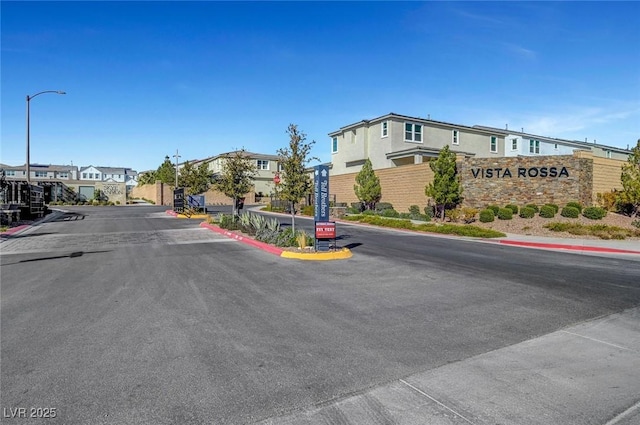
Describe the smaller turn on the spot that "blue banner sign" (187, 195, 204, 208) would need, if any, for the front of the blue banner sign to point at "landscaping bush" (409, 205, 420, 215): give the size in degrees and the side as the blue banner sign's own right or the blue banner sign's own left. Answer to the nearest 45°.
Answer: approximately 45° to the blue banner sign's own left

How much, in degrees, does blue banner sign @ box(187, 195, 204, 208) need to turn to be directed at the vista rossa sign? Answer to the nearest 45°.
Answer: approximately 45° to its left

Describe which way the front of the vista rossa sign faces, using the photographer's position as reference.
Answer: facing the viewer

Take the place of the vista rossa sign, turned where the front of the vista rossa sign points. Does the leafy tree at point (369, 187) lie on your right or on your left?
on your right

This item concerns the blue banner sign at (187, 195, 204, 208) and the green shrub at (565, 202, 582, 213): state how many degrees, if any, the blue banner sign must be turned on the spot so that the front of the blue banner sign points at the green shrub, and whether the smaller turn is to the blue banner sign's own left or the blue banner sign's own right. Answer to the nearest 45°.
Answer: approximately 45° to the blue banner sign's own left

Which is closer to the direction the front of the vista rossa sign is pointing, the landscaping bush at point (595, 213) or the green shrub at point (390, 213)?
the landscaping bush

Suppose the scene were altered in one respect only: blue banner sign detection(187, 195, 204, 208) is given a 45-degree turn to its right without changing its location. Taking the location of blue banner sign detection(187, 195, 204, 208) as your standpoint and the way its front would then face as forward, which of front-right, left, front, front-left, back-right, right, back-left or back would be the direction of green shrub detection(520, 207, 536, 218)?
left

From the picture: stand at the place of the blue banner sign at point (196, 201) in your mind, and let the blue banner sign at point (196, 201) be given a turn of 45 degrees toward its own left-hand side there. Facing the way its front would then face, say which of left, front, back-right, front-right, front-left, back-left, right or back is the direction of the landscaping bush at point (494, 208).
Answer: front

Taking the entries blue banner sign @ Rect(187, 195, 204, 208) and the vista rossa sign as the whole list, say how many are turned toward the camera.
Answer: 2

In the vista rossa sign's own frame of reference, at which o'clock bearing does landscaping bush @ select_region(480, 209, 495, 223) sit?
The landscaping bush is roughly at 1 o'clock from the vista rossa sign.

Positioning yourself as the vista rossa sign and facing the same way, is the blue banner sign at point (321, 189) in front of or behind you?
in front

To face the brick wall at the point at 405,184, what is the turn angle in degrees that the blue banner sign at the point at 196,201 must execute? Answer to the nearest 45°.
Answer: approximately 45° to its left

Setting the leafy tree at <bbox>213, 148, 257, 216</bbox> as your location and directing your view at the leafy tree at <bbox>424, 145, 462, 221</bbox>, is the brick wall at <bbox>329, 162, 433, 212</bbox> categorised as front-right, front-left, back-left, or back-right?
front-left

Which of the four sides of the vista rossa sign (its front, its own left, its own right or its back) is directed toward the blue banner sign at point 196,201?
right

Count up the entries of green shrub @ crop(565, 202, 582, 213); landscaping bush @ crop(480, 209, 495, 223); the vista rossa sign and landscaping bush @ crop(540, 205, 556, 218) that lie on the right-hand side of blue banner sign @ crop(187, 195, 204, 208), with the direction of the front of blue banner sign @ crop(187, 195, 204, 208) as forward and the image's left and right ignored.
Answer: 0

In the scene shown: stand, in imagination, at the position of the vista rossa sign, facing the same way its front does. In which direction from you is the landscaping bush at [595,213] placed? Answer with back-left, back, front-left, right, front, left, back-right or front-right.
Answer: front-left

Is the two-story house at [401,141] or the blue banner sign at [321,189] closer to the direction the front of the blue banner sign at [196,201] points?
the blue banner sign

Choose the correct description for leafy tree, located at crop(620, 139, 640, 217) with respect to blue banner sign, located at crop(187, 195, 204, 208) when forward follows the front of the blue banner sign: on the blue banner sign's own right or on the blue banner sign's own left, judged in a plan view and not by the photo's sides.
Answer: on the blue banner sign's own left

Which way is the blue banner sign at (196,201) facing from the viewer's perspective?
toward the camera
